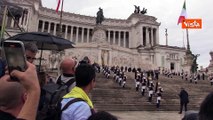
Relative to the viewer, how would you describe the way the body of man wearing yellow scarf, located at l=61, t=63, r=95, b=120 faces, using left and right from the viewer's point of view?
facing away from the viewer and to the right of the viewer
